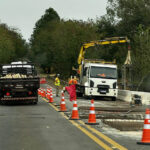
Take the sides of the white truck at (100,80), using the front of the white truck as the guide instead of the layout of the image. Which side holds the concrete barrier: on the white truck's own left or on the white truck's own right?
on the white truck's own left

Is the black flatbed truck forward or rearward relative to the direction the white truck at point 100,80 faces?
forward

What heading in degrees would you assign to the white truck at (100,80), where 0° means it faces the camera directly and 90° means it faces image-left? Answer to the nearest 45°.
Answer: approximately 0°
